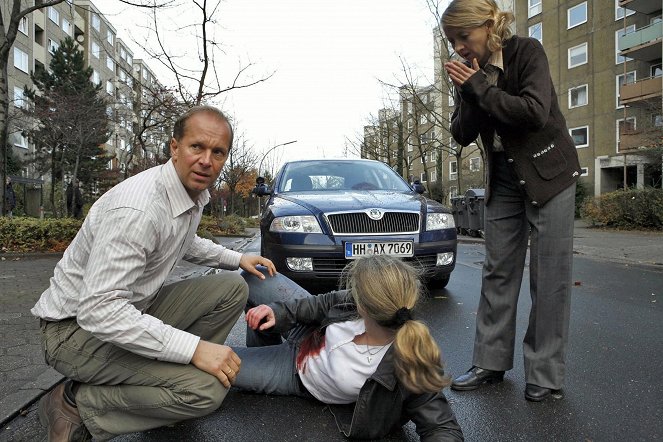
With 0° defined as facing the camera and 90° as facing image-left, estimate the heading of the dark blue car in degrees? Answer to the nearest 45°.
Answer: approximately 0°

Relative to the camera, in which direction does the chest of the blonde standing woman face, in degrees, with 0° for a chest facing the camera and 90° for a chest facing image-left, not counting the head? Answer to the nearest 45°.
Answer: approximately 45°

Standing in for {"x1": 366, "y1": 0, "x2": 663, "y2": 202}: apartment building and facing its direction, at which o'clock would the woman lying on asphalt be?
The woman lying on asphalt is roughly at 11 o'clock from the apartment building.

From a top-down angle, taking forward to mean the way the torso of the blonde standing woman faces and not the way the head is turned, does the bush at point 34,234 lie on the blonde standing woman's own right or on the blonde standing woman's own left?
on the blonde standing woman's own right

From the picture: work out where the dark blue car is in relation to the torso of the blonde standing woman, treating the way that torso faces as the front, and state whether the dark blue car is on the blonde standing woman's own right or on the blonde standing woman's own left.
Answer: on the blonde standing woman's own right

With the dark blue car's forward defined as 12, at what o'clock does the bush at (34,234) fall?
The bush is roughly at 4 o'clock from the dark blue car.

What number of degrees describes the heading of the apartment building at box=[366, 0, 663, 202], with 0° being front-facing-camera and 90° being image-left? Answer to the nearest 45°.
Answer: approximately 45°

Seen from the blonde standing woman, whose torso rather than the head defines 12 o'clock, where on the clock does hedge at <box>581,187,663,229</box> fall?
The hedge is roughly at 5 o'clock from the blonde standing woman.
